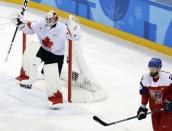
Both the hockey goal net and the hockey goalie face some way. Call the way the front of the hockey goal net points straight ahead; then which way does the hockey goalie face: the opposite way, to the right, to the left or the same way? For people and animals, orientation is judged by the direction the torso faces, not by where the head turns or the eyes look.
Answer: the same way

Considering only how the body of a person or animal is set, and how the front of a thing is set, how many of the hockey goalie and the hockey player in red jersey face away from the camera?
0

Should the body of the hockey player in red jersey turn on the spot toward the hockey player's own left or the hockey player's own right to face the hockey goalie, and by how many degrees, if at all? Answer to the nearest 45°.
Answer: approximately 135° to the hockey player's own right

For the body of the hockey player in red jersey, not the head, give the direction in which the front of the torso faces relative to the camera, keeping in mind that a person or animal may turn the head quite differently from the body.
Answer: toward the camera

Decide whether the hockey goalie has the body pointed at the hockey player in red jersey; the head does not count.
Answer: no

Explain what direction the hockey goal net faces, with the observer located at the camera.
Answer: facing the viewer and to the left of the viewer
